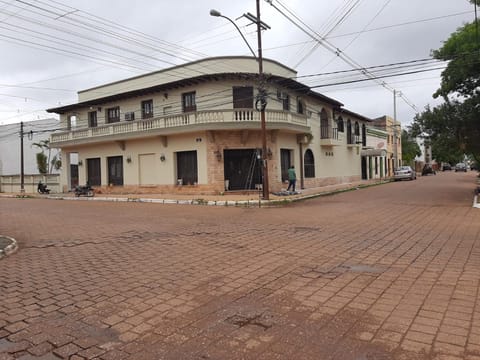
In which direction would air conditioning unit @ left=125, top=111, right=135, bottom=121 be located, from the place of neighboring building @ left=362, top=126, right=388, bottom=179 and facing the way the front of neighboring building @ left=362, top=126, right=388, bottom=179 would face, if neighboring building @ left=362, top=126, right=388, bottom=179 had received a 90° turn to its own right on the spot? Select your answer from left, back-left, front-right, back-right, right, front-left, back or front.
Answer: front

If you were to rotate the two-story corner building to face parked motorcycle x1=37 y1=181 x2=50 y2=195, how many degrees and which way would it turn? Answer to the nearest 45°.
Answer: approximately 135° to its right

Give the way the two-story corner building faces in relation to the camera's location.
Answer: facing the viewer

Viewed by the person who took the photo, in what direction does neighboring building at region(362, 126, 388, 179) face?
facing the viewer and to the right of the viewer

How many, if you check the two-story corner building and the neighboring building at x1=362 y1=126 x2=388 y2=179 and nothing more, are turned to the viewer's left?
0

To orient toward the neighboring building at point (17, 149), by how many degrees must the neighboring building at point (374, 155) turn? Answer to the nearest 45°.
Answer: approximately 135° to its right

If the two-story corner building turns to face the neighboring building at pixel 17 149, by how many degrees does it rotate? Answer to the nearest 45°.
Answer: approximately 135° to its right

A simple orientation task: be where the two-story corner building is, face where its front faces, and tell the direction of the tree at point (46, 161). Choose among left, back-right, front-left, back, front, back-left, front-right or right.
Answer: back-right
